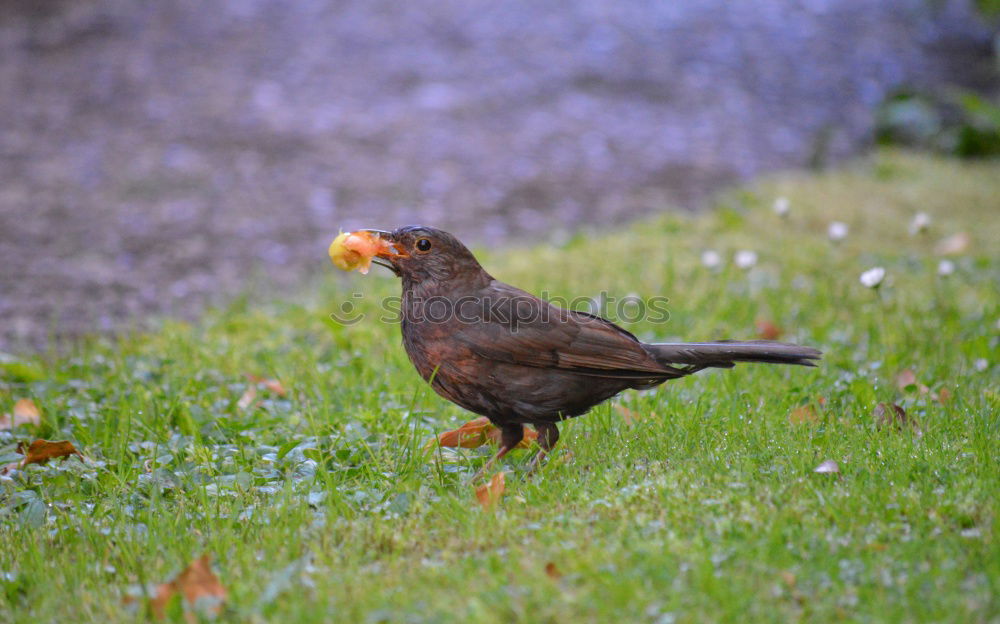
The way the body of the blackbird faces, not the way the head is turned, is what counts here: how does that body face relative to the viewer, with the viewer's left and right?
facing to the left of the viewer

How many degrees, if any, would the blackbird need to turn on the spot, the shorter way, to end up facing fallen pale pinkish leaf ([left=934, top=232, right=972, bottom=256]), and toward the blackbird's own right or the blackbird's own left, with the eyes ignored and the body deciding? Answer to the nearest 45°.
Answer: approximately 135° to the blackbird's own right

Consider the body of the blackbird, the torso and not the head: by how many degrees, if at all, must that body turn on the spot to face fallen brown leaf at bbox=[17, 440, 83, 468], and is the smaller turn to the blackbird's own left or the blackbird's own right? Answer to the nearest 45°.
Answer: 0° — it already faces it

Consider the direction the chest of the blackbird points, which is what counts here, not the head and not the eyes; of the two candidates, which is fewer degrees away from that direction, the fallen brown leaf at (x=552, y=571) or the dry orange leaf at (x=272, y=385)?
the dry orange leaf

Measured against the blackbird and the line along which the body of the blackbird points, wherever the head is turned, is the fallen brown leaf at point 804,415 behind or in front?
behind

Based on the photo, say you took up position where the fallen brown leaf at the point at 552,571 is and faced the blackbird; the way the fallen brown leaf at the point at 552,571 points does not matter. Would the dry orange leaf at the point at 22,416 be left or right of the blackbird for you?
left

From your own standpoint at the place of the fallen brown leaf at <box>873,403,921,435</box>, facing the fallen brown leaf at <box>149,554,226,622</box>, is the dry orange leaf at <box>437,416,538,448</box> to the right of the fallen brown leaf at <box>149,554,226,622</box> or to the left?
right
